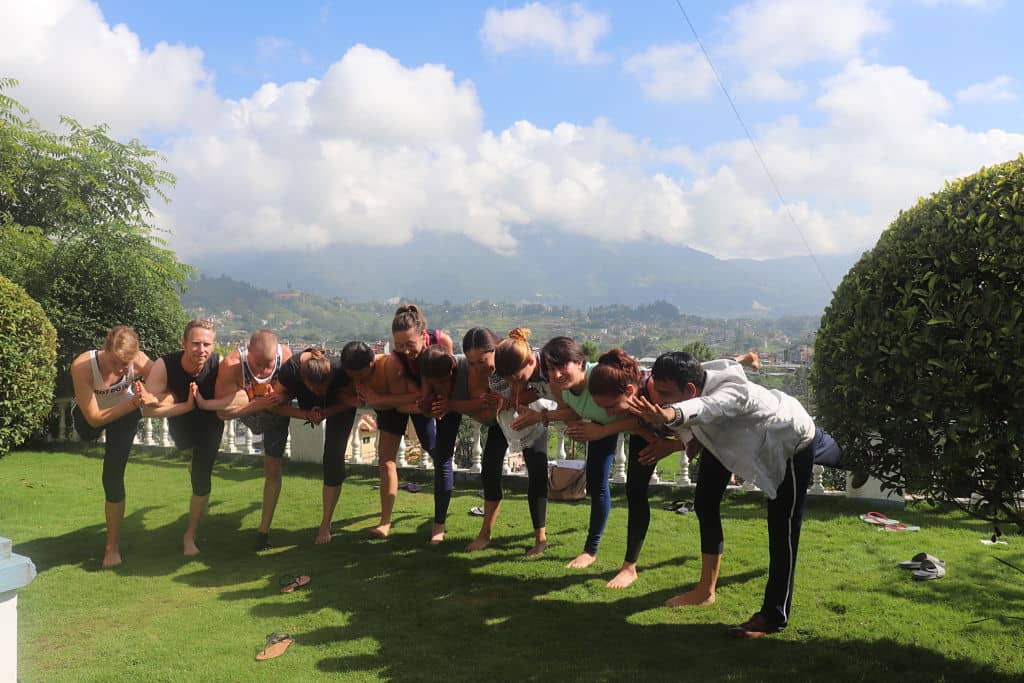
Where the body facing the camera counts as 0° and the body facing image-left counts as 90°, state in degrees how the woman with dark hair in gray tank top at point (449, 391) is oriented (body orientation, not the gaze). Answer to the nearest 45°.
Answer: approximately 0°

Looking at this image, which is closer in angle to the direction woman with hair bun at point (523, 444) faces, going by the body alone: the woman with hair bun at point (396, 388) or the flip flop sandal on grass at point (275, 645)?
the flip flop sandal on grass

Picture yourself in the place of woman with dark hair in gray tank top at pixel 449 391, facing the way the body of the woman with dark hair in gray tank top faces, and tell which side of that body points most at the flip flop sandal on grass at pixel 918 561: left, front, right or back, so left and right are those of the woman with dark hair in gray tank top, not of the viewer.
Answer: left

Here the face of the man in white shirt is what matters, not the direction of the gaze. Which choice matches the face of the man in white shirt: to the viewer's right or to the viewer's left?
to the viewer's left

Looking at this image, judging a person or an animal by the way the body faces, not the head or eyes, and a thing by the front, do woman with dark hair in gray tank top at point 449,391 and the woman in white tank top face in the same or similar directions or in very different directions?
same or similar directions

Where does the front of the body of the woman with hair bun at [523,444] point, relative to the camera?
toward the camera

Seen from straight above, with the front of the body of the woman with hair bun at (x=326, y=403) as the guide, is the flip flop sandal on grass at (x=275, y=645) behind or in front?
in front

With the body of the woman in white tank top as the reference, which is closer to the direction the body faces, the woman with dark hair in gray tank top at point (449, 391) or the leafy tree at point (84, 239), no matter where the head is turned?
the woman with dark hair in gray tank top

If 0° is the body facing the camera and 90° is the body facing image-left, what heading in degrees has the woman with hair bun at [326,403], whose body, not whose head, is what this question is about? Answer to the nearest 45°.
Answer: approximately 0°

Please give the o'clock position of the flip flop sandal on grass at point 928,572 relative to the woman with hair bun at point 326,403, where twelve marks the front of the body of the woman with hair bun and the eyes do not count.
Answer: The flip flop sandal on grass is roughly at 10 o'clock from the woman with hair bun.

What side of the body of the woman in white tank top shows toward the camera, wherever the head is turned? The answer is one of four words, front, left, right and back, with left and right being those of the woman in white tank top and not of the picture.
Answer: front

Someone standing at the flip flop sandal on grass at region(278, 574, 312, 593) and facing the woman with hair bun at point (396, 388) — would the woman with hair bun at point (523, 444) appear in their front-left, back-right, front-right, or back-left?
front-right

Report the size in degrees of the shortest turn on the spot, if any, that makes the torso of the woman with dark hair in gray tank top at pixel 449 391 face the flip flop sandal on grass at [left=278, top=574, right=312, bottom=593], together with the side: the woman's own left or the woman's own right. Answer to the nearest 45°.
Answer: approximately 45° to the woman's own right

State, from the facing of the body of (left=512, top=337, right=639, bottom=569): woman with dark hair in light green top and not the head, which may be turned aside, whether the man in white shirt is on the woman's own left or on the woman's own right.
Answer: on the woman's own left
